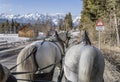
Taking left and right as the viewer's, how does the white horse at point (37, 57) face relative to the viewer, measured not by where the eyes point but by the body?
facing away from the viewer and to the right of the viewer

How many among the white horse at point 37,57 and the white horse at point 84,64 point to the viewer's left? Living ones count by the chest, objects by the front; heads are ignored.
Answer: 0

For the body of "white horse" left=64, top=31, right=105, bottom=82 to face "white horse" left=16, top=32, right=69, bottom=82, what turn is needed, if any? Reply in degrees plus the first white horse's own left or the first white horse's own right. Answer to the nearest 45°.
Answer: approximately 45° to the first white horse's own left

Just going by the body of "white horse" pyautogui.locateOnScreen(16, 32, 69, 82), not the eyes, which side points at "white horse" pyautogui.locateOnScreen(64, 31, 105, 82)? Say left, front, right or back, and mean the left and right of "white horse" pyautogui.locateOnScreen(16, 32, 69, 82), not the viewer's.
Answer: right

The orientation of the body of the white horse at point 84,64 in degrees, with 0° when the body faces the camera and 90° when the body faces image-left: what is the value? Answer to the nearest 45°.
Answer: approximately 180°
